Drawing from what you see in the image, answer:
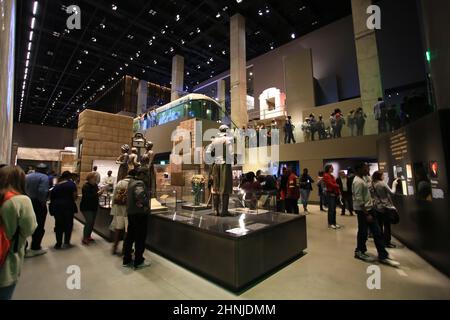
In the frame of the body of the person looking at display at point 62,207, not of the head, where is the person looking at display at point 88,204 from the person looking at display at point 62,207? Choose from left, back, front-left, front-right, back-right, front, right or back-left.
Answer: right

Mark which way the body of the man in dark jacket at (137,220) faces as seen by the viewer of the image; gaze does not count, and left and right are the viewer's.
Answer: facing away from the viewer and to the right of the viewer

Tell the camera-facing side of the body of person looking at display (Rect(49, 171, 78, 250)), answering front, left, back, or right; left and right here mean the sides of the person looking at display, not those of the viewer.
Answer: back

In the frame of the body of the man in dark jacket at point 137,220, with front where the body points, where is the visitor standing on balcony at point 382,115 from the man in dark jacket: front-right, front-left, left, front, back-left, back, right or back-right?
front-right

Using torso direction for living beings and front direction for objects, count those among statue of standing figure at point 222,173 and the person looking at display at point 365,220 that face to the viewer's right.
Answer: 1

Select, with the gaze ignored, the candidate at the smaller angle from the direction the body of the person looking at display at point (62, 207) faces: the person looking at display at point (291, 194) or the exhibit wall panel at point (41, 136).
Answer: the exhibit wall panel

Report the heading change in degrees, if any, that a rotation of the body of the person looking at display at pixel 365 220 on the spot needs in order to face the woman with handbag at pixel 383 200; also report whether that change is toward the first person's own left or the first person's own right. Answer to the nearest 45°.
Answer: approximately 45° to the first person's own left

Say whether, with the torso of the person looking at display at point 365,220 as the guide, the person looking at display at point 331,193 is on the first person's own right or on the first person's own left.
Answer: on the first person's own left

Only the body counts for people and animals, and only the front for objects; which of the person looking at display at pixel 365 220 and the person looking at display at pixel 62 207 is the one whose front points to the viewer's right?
the person looking at display at pixel 365 220

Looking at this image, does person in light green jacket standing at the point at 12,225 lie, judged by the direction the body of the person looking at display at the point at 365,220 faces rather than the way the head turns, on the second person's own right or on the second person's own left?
on the second person's own right
